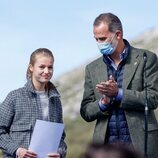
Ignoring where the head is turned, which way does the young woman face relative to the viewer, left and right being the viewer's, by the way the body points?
facing the viewer and to the right of the viewer

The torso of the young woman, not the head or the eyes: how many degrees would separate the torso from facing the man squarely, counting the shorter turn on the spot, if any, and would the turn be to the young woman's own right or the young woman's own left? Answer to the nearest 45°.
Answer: approximately 45° to the young woman's own left

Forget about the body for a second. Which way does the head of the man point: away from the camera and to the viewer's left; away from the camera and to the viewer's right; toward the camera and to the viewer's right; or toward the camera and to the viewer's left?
toward the camera and to the viewer's left
